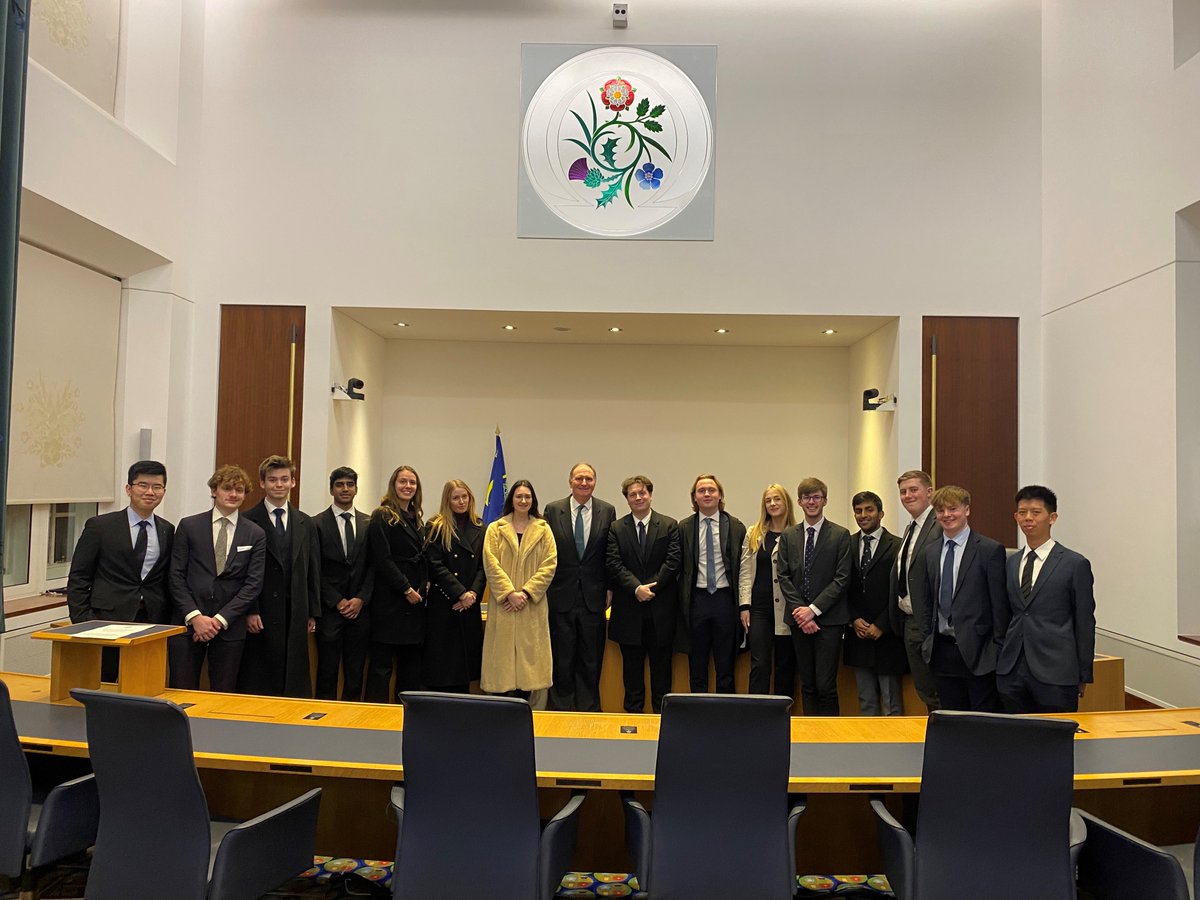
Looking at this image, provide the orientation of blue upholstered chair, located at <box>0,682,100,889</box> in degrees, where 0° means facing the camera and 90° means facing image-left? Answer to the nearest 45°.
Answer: approximately 225°

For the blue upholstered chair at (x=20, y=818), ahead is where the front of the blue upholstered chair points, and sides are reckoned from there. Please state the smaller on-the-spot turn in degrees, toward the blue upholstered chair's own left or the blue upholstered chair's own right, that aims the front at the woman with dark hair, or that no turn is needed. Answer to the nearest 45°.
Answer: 0° — it already faces them

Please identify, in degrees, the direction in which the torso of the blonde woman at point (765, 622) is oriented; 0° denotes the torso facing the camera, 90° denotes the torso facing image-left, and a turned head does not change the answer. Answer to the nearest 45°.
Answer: approximately 0°

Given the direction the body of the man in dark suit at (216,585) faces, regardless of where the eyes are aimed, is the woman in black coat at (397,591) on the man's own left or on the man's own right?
on the man's own left
